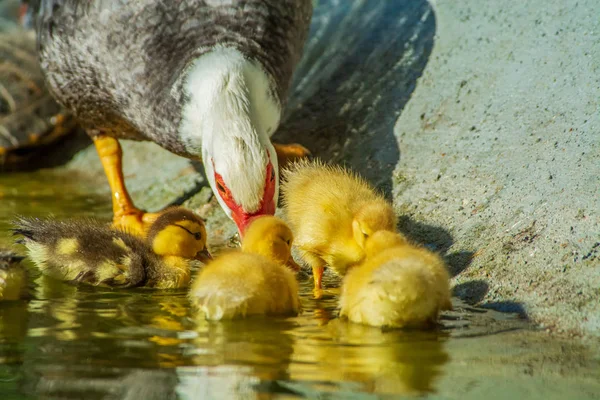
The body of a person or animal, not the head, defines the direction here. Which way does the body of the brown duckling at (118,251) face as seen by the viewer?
to the viewer's right

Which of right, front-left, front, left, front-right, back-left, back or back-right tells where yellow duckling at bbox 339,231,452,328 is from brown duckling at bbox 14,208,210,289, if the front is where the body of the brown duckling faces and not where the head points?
front-right

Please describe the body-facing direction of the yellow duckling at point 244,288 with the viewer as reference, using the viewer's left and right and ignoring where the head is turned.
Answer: facing away from the viewer and to the right of the viewer
